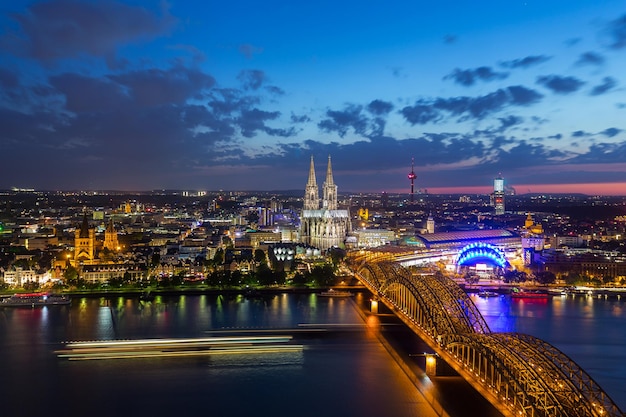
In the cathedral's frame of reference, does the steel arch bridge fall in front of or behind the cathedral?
behind

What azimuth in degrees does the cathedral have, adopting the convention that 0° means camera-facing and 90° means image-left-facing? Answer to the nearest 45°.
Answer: approximately 180°

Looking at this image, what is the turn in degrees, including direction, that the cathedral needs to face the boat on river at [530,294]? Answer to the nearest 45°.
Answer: approximately 135° to its right

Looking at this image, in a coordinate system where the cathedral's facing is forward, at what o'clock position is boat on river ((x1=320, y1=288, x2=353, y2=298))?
The boat on river is roughly at 6 o'clock from the cathedral.

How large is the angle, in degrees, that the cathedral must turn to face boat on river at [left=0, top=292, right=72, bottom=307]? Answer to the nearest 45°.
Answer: approximately 135° to its left

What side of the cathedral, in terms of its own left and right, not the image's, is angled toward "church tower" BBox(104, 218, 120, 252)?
left

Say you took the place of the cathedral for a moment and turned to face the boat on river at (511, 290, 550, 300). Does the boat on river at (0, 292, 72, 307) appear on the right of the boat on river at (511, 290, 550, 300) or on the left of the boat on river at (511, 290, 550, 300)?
right
